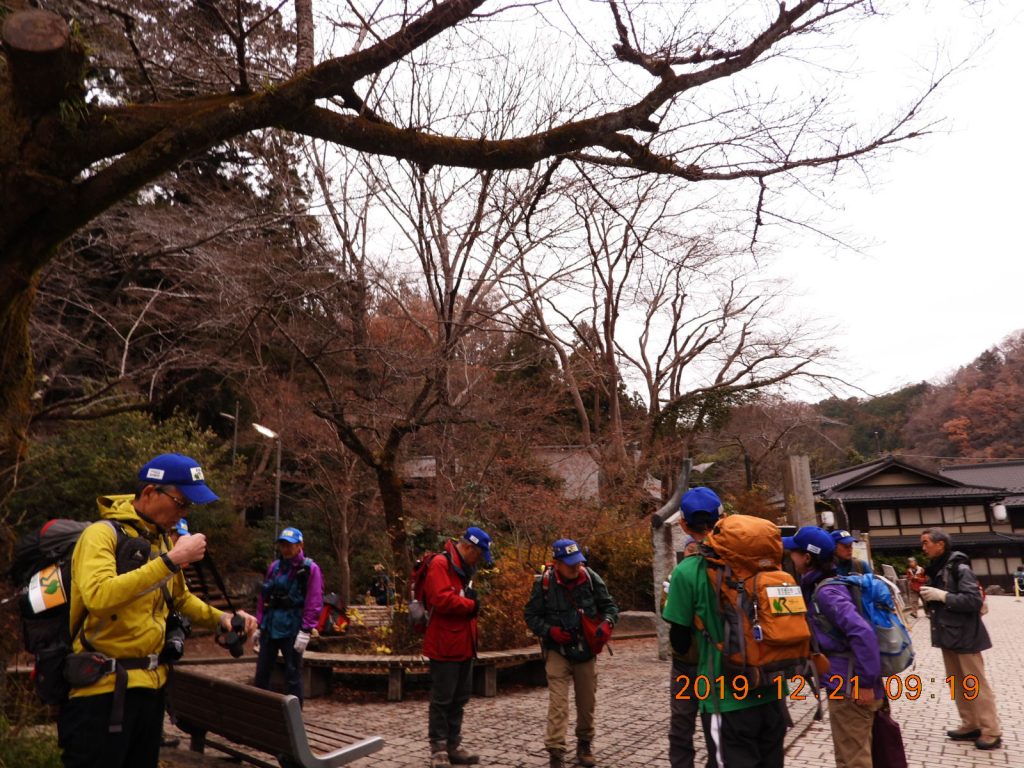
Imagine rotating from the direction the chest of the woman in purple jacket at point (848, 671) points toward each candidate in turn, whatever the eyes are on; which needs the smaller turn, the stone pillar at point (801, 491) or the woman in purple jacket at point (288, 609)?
the woman in purple jacket

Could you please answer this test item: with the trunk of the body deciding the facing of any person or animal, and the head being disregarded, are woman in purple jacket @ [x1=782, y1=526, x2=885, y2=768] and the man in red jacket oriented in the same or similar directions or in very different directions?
very different directions

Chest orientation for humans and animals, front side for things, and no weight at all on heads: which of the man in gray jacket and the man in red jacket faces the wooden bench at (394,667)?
the man in gray jacket

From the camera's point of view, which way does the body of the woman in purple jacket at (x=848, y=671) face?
to the viewer's left

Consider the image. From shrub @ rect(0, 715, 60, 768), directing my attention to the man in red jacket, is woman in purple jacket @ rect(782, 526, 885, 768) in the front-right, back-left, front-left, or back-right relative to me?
front-right

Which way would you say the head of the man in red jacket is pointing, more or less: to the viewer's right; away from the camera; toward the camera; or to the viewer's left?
to the viewer's right

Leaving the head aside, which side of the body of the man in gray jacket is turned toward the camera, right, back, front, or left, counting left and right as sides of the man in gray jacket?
left

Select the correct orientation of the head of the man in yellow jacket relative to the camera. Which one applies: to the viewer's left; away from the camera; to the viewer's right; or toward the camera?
to the viewer's right

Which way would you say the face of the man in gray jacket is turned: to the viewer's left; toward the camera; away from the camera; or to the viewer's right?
to the viewer's left
